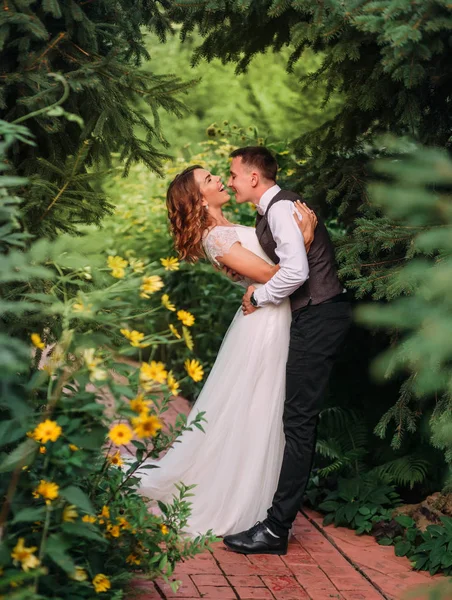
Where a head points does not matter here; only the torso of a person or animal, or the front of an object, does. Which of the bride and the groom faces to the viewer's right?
the bride

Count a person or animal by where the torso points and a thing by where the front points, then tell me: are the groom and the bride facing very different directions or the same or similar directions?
very different directions

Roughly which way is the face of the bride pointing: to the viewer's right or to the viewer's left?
to the viewer's right

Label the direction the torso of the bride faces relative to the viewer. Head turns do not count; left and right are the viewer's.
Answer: facing to the right of the viewer

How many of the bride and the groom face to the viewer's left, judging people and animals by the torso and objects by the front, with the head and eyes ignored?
1

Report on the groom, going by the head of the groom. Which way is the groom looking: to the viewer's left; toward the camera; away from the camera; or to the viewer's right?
to the viewer's left

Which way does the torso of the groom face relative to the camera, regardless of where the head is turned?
to the viewer's left
